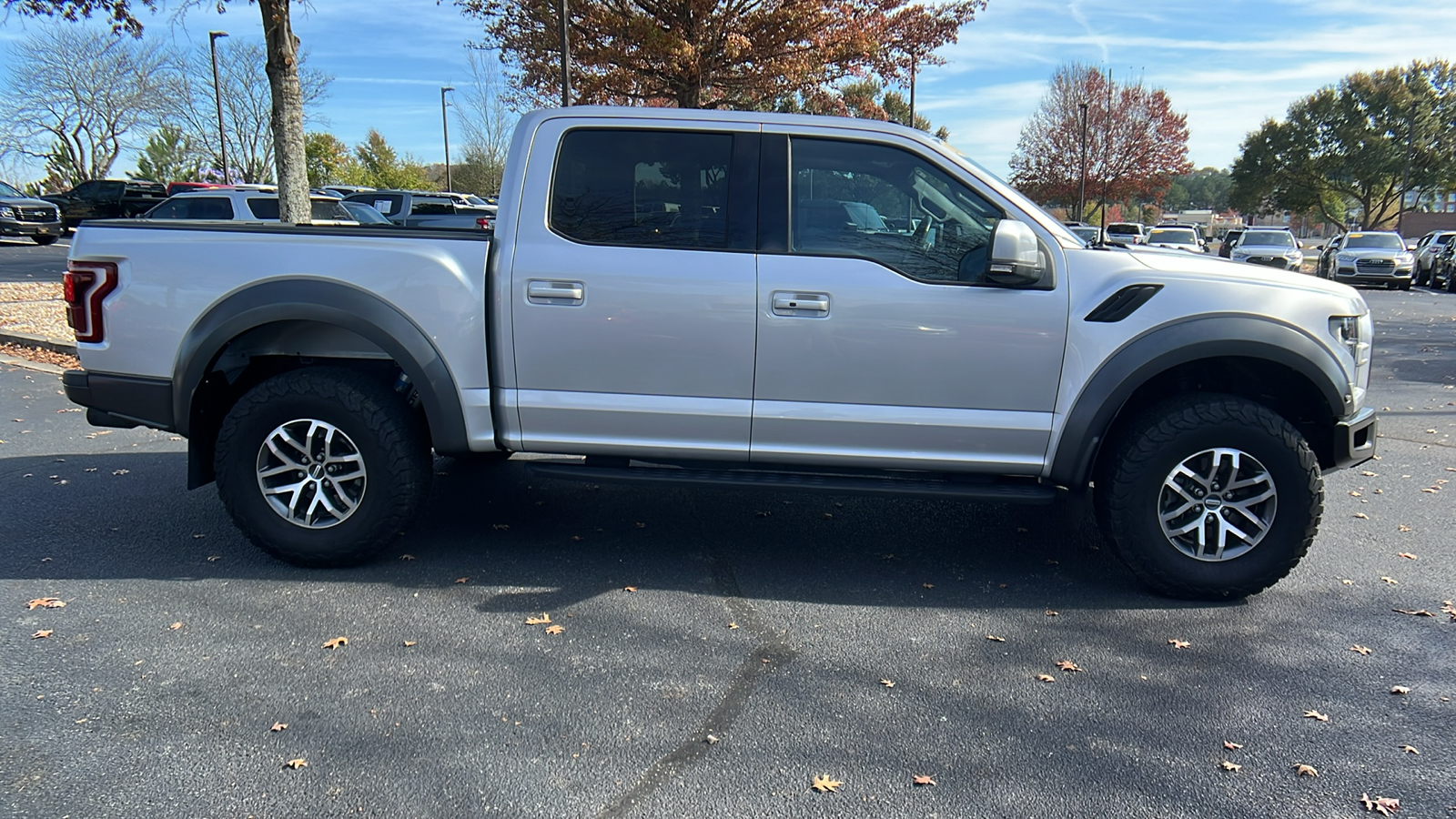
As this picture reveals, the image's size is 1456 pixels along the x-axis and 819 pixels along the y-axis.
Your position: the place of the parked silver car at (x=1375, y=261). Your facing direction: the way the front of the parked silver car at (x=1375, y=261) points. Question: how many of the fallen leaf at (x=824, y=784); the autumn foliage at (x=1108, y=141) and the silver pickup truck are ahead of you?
2

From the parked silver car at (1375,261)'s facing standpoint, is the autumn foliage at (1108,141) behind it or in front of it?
behind

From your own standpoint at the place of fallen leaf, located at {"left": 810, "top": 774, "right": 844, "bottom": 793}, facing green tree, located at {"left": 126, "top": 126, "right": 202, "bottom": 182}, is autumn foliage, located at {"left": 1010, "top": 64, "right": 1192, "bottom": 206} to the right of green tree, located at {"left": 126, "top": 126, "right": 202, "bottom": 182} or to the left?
right

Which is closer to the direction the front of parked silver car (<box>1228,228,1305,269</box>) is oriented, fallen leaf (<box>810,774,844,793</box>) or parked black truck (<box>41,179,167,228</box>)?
the fallen leaf

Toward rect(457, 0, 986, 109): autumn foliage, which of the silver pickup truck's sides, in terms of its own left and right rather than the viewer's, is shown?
left

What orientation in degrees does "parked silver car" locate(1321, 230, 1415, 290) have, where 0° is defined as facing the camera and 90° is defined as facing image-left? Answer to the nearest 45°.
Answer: approximately 0°

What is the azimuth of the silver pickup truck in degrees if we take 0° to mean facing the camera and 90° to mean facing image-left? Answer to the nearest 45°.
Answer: approximately 270°

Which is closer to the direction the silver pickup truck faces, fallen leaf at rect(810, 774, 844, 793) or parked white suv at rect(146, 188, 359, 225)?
the fallen leaf

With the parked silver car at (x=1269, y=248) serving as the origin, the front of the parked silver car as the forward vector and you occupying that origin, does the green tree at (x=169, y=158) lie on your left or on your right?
on your right

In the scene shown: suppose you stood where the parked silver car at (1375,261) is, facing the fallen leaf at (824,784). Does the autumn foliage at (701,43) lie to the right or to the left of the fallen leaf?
right
